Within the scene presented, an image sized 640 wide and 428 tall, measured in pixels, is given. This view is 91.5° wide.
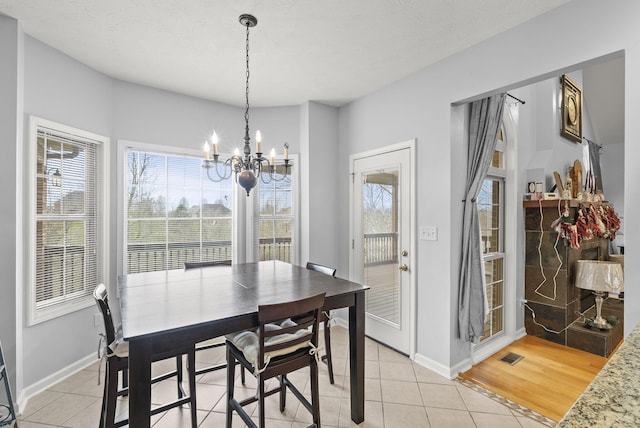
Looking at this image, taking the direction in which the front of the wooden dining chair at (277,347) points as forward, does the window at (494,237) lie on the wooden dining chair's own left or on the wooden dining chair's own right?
on the wooden dining chair's own right

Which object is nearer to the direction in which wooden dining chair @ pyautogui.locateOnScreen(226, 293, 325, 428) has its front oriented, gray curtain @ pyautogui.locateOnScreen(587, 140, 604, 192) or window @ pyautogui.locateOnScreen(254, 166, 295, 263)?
the window

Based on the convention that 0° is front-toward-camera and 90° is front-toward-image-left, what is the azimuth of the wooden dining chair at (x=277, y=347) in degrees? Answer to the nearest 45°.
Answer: approximately 135°

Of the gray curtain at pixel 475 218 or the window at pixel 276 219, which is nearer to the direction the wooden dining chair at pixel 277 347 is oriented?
the window

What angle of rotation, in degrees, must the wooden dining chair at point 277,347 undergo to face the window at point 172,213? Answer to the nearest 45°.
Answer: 0° — it already faces it

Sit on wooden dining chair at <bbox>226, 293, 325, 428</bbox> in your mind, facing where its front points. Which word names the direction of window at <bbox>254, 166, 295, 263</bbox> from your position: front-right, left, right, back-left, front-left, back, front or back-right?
front-right

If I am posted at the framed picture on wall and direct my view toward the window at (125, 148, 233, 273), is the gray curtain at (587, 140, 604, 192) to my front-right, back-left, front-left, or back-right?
back-right
